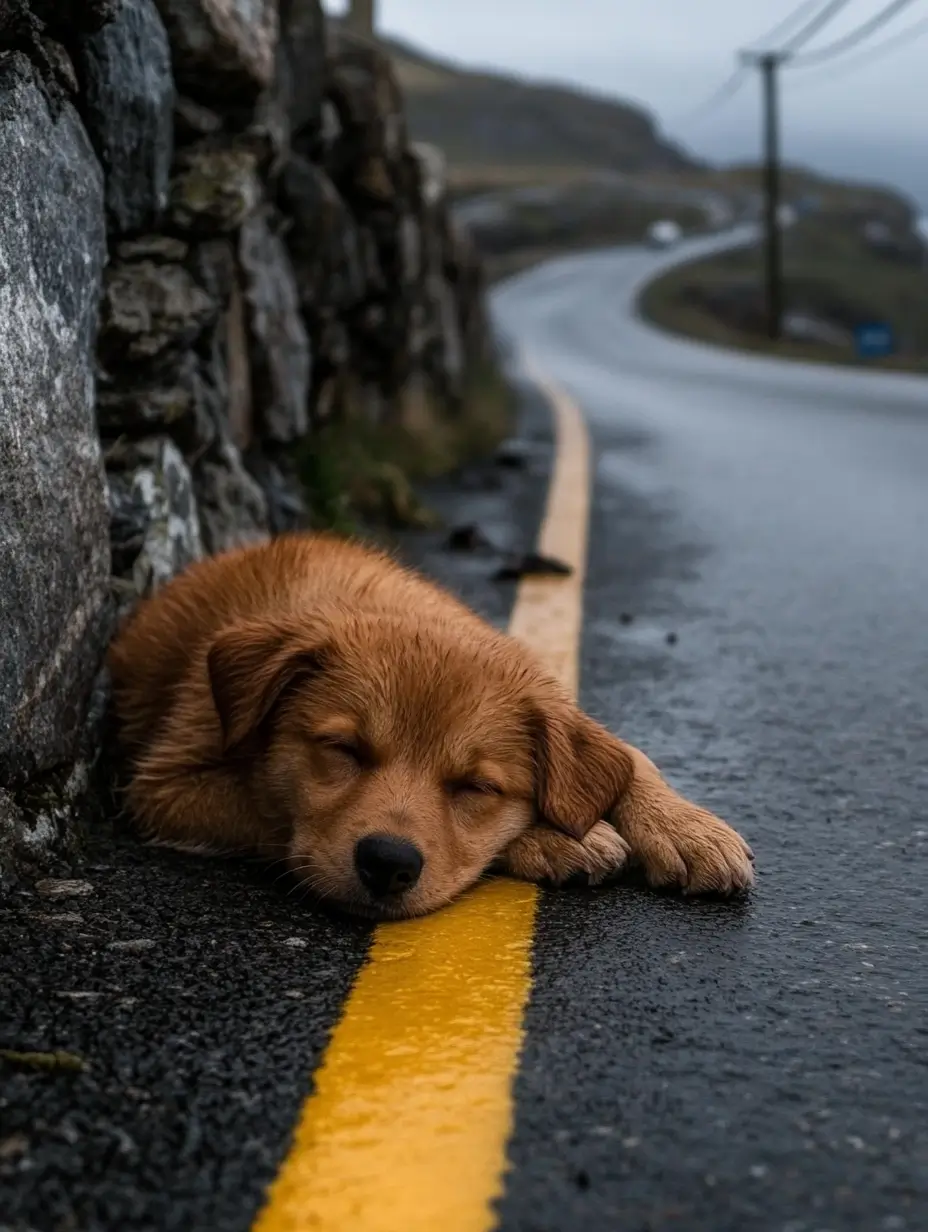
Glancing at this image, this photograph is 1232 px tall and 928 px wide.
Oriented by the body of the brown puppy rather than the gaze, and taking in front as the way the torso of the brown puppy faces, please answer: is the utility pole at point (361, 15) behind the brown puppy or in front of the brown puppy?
behind

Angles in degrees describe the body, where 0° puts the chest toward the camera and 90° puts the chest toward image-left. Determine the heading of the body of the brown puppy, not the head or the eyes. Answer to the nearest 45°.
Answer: approximately 315°

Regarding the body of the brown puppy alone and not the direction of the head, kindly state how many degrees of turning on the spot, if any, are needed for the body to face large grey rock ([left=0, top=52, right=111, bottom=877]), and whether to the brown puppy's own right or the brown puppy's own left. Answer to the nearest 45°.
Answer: approximately 135° to the brown puppy's own right

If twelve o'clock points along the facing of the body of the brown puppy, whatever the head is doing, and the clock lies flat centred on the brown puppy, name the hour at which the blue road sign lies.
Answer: The blue road sign is roughly at 8 o'clock from the brown puppy.
